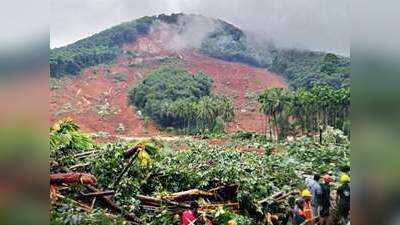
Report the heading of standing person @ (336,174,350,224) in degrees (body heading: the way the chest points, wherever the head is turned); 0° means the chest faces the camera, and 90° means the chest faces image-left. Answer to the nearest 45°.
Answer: approximately 180°

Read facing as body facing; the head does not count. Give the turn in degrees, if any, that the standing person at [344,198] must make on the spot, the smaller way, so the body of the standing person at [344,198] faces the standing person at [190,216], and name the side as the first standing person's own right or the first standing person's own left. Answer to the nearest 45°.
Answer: approximately 90° to the first standing person's own left

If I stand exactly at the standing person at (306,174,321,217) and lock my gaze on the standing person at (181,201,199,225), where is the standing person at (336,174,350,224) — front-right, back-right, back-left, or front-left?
back-left
